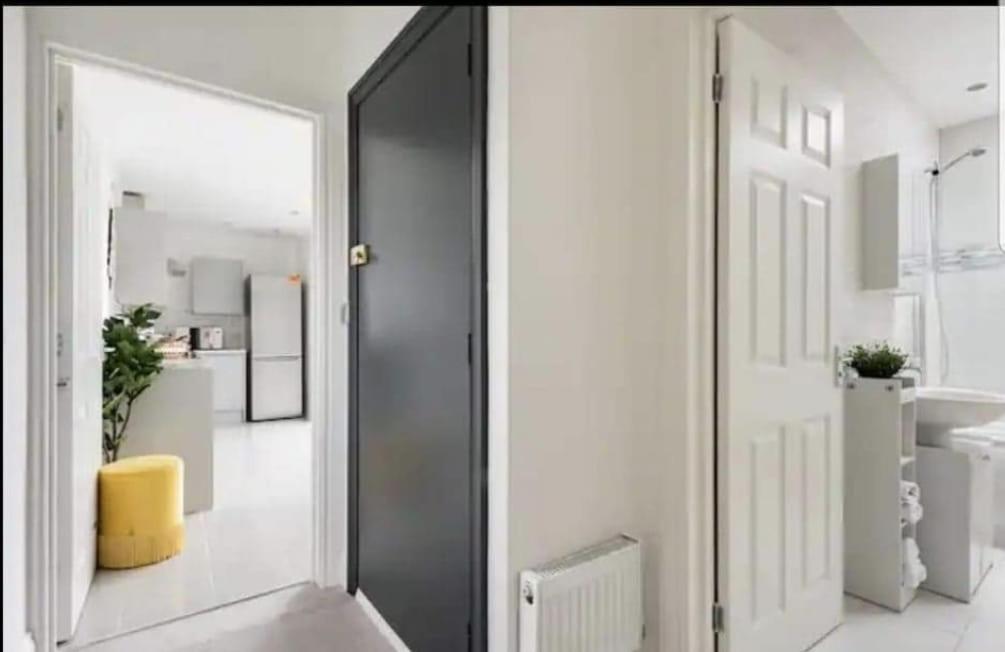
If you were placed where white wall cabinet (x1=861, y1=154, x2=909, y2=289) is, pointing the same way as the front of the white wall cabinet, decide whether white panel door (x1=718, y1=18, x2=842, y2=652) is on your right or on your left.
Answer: on your right

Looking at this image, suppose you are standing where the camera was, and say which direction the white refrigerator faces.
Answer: facing the viewer

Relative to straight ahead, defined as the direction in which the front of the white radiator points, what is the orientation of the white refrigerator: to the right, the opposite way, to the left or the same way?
the same way

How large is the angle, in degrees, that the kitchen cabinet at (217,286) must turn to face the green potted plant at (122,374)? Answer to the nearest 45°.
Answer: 0° — it already faces it

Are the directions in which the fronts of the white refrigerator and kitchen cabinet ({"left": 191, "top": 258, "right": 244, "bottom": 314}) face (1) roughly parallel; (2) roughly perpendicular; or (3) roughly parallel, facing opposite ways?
roughly parallel

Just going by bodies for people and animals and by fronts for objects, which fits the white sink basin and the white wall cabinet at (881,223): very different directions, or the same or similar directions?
same or similar directions

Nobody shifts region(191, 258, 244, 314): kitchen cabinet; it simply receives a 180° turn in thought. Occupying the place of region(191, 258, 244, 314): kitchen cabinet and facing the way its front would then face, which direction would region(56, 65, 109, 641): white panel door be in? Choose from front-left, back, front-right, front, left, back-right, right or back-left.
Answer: back

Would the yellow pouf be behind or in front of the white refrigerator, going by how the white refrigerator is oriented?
in front

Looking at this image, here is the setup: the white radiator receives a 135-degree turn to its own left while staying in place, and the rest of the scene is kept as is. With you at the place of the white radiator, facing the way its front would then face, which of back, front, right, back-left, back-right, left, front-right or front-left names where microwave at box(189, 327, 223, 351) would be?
front-left

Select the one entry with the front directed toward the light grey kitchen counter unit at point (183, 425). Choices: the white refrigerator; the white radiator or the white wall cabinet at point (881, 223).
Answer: the white refrigerator

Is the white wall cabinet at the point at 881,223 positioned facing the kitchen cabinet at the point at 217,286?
no

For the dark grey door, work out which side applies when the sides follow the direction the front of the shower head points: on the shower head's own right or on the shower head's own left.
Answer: on the shower head's own right
